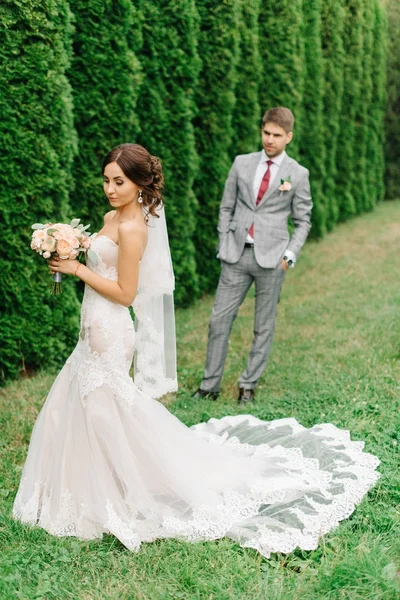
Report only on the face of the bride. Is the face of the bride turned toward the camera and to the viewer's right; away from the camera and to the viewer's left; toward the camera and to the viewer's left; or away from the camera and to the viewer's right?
toward the camera and to the viewer's left

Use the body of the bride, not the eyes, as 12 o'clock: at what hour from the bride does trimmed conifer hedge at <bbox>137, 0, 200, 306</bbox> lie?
The trimmed conifer hedge is roughly at 3 o'clock from the bride.

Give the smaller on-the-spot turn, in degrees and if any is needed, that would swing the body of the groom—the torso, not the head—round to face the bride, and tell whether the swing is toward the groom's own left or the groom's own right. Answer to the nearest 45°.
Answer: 0° — they already face them

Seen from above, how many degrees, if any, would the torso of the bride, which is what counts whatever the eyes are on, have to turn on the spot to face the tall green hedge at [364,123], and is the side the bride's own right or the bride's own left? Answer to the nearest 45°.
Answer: approximately 90° to the bride's own right

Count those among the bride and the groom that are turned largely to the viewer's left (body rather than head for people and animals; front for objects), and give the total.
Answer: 1

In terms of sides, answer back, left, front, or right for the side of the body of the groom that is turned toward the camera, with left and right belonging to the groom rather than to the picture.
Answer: front

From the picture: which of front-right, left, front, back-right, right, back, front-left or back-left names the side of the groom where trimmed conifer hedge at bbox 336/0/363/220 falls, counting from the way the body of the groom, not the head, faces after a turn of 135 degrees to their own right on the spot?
front-right

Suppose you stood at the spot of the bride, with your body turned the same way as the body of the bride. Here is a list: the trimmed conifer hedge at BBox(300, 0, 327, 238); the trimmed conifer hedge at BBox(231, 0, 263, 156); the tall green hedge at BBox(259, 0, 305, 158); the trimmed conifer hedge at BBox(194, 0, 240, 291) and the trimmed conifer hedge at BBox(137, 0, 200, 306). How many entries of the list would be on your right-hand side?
5

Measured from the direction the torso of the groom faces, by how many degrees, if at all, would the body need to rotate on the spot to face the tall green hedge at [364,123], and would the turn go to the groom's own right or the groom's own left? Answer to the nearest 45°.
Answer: approximately 180°

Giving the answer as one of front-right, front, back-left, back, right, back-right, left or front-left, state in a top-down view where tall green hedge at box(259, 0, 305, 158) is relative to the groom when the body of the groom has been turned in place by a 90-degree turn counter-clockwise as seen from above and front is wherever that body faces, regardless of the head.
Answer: left

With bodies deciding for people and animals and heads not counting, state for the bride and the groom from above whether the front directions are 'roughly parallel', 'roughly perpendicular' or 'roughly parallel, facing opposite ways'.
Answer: roughly perpendicular

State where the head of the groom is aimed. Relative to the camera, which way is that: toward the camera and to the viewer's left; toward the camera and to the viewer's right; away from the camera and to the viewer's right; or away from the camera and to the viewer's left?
toward the camera and to the viewer's left

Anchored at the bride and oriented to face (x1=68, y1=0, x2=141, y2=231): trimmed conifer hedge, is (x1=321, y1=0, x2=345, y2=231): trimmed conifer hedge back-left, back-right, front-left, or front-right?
front-right

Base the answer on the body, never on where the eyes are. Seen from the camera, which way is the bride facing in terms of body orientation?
to the viewer's left

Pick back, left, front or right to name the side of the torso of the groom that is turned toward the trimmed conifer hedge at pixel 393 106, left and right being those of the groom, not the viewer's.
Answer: back

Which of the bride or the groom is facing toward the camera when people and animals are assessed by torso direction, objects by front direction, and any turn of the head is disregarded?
the groom

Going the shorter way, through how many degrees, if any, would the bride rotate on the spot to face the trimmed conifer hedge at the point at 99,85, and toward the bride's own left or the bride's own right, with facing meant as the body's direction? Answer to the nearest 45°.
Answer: approximately 90° to the bride's own right

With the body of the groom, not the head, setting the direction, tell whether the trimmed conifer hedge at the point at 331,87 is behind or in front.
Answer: behind

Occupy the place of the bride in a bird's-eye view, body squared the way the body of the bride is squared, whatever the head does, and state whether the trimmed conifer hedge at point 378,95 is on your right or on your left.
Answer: on your right

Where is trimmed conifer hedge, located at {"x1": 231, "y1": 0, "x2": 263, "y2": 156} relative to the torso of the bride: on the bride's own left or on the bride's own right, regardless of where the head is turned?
on the bride's own right
